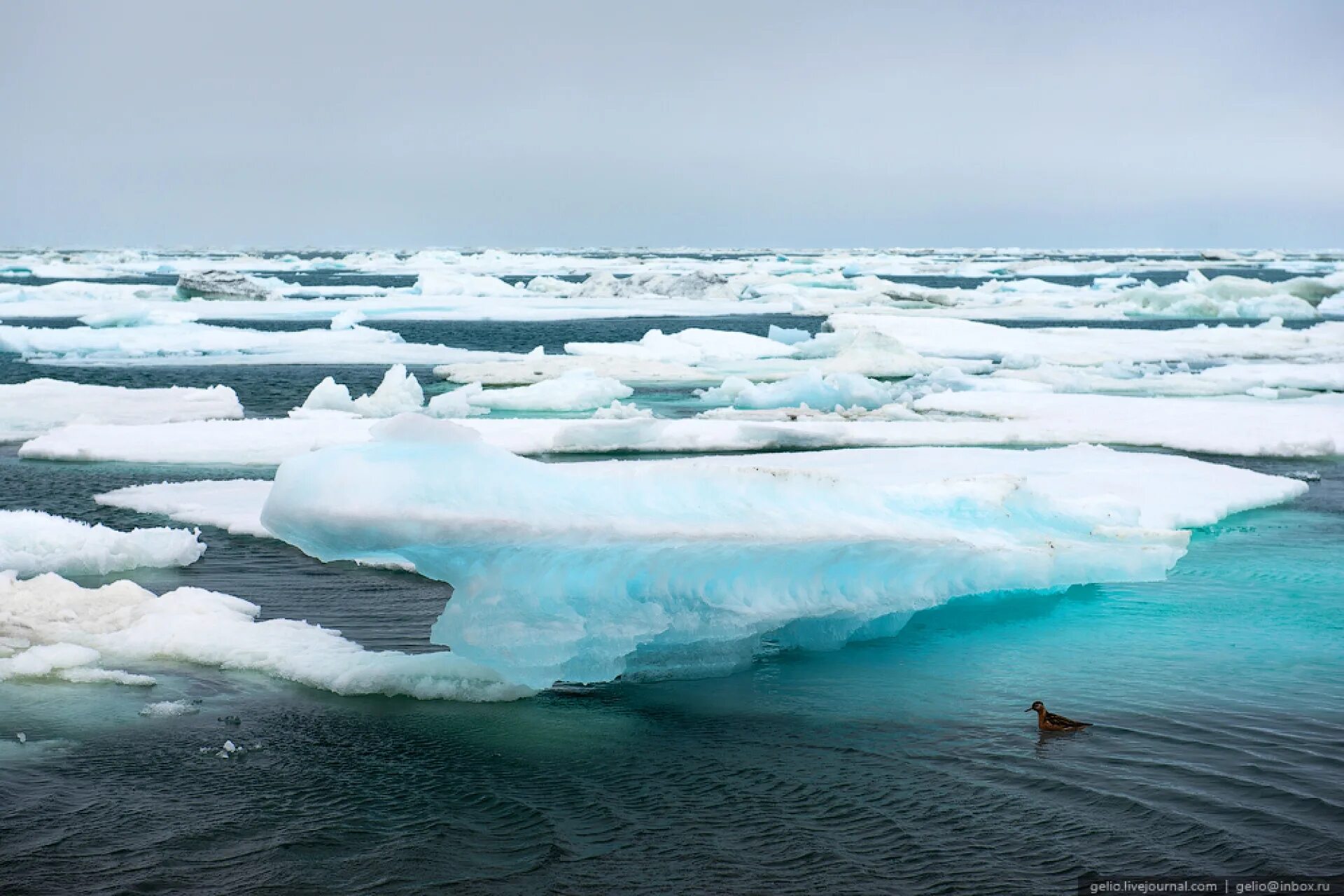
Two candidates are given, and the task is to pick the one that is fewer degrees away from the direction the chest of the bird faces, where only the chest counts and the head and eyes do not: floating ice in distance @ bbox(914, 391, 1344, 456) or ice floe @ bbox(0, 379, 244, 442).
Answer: the ice floe

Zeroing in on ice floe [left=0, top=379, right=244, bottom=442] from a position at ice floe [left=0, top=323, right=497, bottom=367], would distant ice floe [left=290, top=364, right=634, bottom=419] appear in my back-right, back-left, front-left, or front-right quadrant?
front-left

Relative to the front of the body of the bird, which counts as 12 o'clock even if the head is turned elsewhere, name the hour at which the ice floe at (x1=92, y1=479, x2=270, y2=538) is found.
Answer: The ice floe is roughly at 1 o'clock from the bird.

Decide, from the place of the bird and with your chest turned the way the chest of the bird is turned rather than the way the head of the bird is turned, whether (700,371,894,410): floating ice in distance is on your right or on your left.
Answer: on your right

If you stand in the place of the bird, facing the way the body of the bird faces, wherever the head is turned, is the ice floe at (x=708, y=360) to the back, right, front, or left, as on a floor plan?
right

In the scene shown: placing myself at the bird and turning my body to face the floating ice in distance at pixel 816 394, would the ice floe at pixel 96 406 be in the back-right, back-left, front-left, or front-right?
front-left

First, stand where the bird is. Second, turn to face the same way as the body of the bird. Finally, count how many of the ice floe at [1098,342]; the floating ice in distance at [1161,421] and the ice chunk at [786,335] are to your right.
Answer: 3

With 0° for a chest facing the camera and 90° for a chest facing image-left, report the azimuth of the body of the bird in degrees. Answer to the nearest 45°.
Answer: approximately 90°

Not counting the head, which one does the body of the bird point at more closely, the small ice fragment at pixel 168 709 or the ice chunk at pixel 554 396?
the small ice fragment

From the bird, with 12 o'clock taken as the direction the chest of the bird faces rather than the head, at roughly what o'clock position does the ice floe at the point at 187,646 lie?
The ice floe is roughly at 12 o'clock from the bird.

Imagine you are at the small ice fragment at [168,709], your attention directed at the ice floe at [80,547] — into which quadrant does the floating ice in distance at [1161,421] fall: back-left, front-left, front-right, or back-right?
front-right

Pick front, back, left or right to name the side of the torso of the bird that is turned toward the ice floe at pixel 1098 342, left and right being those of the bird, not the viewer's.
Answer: right

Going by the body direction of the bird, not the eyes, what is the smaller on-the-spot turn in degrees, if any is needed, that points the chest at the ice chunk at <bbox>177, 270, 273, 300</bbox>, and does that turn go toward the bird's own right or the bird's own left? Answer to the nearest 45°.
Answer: approximately 45° to the bird's own right

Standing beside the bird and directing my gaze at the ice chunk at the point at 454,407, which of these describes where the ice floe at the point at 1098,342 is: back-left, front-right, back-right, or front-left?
front-right

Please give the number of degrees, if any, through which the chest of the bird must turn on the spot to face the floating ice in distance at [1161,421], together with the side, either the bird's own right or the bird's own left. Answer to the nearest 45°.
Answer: approximately 90° to the bird's own right
